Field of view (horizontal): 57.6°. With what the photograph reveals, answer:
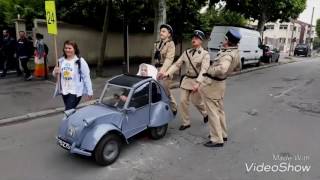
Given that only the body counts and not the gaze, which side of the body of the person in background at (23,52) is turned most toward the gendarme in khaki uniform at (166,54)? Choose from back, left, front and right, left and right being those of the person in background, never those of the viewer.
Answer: left

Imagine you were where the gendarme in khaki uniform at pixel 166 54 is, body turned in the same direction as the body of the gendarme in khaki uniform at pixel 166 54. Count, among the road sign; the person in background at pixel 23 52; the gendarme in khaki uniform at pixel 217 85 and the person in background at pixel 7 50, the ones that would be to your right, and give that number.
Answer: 3

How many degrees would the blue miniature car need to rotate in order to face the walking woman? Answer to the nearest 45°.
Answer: approximately 90° to its right

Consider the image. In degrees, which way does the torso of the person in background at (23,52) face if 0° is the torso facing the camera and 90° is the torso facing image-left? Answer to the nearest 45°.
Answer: approximately 45°

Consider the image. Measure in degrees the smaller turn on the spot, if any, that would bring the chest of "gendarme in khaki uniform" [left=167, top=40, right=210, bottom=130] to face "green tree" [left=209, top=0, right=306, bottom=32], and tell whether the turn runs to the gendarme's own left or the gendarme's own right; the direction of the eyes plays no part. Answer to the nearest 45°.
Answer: approximately 135° to the gendarme's own right

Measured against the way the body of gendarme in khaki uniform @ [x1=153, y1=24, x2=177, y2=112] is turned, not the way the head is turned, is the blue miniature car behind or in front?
in front

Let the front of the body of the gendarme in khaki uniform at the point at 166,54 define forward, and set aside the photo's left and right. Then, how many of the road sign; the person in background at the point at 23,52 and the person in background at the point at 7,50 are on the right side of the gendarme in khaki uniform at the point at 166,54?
3

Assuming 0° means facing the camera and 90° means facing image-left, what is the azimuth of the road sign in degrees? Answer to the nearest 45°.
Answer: approximately 0°

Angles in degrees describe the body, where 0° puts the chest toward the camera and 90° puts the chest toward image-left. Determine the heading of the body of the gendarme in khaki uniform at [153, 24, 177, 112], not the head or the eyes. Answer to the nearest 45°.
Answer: approximately 45°

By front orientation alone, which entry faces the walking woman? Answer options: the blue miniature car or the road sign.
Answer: the road sign

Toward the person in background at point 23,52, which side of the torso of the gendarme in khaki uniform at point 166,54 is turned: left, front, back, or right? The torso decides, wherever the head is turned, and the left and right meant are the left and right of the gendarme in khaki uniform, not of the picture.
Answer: right
